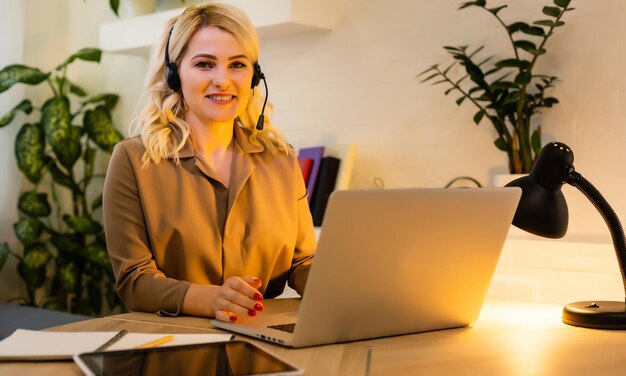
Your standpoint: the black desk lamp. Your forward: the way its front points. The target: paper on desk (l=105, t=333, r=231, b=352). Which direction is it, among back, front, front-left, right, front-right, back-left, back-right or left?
front-left

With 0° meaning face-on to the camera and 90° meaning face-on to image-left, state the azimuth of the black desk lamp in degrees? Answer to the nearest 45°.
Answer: approximately 90°

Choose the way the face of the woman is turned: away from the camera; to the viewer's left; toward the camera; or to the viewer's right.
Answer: toward the camera

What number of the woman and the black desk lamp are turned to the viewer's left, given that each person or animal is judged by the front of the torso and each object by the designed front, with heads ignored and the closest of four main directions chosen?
1

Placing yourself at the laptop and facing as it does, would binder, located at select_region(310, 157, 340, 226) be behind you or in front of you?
in front

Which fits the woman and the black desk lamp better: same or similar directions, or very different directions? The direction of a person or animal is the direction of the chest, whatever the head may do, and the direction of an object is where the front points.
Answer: very different directions

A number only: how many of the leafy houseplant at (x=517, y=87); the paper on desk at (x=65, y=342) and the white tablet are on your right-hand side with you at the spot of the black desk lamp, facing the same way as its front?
1

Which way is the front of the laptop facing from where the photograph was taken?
facing away from the viewer and to the left of the viewer

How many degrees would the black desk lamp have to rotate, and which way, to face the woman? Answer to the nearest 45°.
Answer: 0° — it already faces them

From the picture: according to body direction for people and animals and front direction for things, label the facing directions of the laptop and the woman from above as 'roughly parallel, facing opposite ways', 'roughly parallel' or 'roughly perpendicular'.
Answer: roughly parallel, facing opposite ways

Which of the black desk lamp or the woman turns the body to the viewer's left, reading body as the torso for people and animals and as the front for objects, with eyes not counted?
the black desk lamp

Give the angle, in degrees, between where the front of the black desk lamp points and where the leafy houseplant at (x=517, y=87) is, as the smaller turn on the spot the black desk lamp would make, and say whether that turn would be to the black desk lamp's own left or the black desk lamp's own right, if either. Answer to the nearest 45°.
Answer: approximately 90° to the black desk lamp's own right

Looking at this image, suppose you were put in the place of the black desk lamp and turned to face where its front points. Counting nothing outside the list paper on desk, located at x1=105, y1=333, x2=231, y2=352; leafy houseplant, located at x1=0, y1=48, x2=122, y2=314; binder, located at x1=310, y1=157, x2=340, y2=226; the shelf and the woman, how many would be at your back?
0

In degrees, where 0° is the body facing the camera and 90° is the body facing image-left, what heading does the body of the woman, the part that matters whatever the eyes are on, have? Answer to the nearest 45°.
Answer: approximately 315°

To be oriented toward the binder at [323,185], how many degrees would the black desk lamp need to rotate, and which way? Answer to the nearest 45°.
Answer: approximately 45° to its right

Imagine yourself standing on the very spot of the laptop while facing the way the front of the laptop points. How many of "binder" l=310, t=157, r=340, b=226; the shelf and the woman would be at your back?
0
